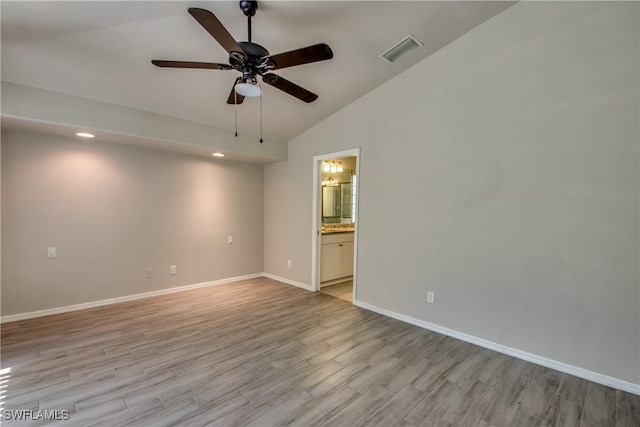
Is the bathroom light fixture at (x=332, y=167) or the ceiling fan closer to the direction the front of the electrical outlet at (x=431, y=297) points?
the ceiling fan

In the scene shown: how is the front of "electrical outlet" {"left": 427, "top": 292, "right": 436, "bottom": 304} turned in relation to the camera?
facing the viewer and to the left of the viewer

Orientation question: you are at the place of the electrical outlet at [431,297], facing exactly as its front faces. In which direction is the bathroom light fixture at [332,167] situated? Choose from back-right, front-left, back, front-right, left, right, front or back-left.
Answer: right

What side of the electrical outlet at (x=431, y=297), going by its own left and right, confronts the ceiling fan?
front

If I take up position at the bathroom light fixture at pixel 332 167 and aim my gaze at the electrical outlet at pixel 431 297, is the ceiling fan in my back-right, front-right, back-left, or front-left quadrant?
front-right
